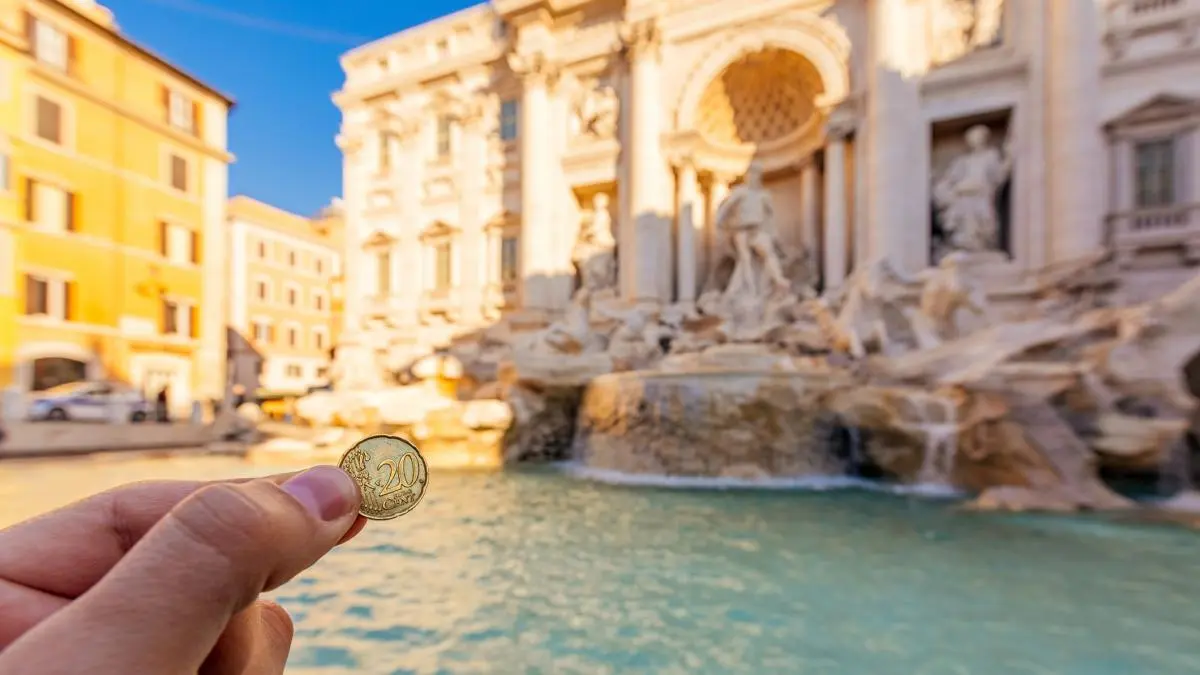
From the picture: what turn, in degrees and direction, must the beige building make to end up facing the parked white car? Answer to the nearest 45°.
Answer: approximately 45° to its right

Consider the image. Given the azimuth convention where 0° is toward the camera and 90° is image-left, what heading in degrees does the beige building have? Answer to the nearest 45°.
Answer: approximately 315°

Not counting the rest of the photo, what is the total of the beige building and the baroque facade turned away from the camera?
0

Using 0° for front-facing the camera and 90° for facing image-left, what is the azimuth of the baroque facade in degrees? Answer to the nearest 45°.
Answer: approximately 45°

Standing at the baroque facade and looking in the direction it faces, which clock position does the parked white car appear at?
The parked white car is roughly at 1 o'clock from the baroque facade.

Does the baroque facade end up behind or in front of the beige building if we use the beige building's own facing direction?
in front

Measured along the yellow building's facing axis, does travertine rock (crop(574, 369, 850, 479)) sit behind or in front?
in front

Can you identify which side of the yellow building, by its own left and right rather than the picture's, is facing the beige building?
left

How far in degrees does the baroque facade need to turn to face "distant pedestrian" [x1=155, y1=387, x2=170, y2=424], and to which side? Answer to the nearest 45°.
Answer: approximately 45° to its right

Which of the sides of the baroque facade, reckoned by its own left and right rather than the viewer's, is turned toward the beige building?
right

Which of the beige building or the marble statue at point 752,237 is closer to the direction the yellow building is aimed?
the marble statue

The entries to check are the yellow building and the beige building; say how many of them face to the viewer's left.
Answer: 0

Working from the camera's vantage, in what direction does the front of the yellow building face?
facing the viewer and to the right of the viewer
